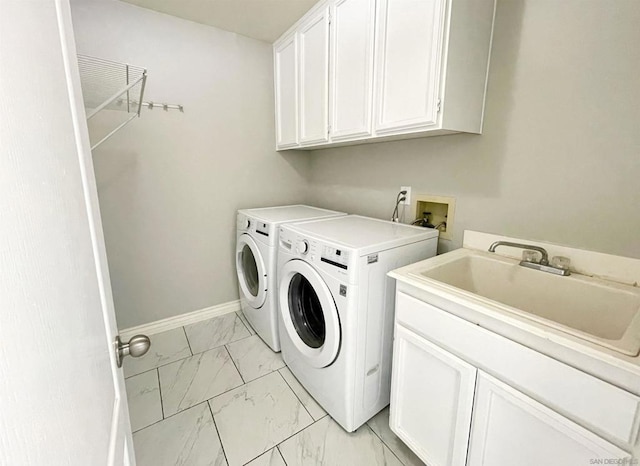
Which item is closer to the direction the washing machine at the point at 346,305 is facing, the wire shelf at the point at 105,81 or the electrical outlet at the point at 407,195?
the wire shelf

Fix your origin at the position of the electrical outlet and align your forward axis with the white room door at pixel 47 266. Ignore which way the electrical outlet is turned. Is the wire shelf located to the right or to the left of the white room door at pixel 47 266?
right

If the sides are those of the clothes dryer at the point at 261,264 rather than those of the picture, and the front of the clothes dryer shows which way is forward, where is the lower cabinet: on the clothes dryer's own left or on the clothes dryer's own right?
on the clothes dryer's own left

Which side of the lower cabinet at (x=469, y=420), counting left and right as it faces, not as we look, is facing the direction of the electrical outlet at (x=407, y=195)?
right

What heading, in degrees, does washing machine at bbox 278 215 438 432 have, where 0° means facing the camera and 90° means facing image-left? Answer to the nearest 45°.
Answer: approximately 45°

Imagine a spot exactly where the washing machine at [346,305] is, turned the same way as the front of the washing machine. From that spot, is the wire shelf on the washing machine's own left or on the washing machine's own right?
on the washing machine's own right

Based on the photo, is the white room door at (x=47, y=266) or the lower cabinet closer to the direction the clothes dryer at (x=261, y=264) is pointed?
the white room door

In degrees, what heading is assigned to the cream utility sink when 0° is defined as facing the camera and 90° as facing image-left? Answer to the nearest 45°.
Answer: approximately 45°

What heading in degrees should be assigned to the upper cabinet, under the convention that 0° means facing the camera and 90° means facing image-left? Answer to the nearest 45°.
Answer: approximately 45°

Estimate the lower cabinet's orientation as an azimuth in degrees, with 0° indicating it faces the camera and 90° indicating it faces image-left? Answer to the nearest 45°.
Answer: approximately 45°

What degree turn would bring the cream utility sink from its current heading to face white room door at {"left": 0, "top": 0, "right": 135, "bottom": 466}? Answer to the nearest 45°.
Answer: approximately 45° to its left
